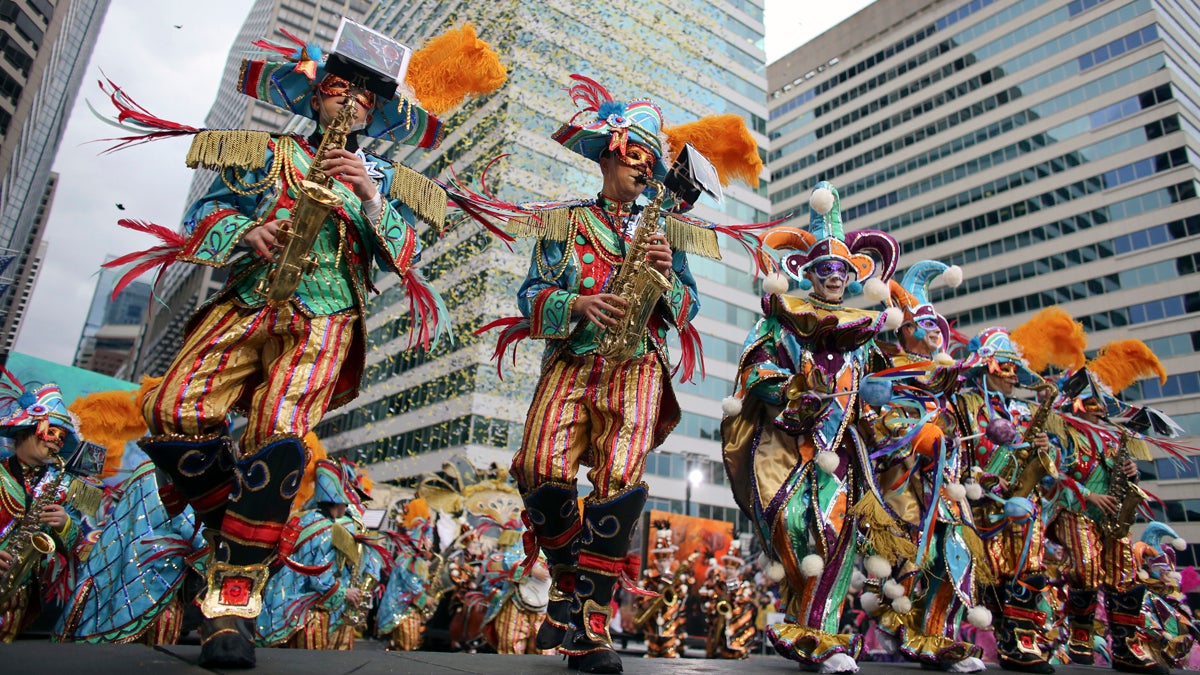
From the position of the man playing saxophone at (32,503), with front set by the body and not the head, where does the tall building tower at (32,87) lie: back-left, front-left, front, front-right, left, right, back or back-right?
back-left

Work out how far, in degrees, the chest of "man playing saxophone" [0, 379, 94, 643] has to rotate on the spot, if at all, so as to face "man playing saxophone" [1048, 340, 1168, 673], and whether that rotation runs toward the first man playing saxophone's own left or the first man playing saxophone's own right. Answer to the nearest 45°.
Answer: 0° — they already face them

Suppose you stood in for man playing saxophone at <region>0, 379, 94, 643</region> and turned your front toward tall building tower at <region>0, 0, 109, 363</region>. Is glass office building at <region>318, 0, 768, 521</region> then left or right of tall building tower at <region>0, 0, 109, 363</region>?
right

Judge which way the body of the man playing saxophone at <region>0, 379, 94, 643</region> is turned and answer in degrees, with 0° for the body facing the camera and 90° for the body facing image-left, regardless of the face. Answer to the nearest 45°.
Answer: approximately 315°

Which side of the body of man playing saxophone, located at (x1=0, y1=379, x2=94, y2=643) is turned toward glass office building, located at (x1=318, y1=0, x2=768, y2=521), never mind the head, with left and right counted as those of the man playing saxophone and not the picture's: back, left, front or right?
left

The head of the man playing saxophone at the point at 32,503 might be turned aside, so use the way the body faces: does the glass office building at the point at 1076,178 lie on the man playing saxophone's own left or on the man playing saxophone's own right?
on the man playing saxophone's own left

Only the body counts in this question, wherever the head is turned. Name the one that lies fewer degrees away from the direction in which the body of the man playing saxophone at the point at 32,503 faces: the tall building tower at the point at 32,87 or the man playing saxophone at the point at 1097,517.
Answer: the man playing saxophone

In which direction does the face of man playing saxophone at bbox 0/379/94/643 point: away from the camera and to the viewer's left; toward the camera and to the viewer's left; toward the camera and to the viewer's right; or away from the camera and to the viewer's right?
toward the camera and to the viewer's right
